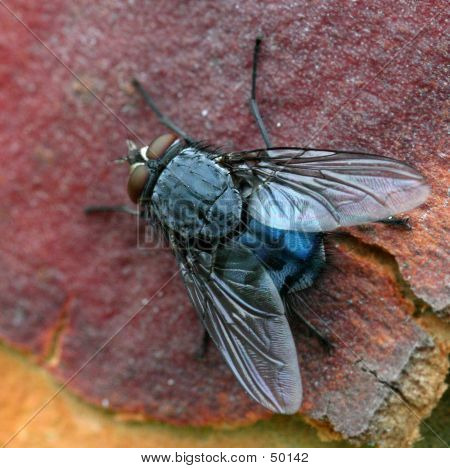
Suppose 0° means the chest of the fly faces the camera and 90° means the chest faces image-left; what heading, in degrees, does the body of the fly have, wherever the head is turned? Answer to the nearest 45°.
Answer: approximately 135°
